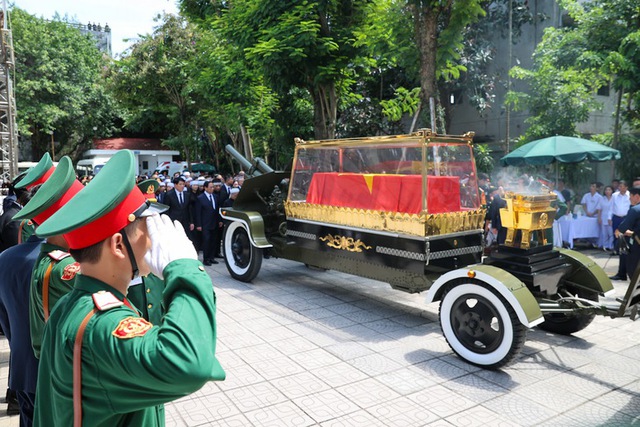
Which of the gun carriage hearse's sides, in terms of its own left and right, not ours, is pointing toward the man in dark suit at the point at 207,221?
back

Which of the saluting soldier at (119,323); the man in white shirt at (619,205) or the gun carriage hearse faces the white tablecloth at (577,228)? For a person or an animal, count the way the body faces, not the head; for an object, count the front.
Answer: the saluting soldier

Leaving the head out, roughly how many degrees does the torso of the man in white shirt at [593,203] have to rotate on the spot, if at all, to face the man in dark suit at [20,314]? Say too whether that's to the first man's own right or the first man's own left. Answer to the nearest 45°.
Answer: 0° — they already face them

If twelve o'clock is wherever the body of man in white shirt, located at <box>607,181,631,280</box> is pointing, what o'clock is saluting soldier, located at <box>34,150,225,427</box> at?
The saluting soldier is roughly at 12 o'clock from the man in white shirt.

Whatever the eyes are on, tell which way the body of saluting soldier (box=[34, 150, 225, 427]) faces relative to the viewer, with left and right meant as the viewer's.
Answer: facing away from the viewer and to the right of the viewer
